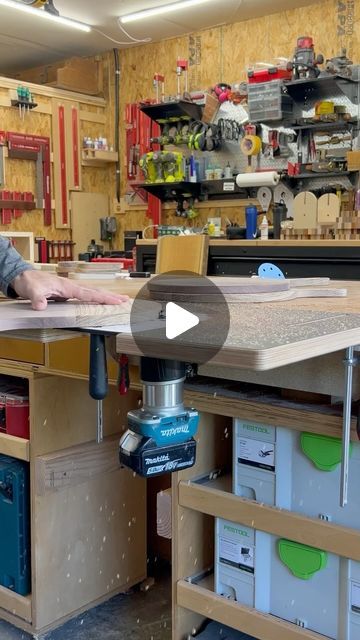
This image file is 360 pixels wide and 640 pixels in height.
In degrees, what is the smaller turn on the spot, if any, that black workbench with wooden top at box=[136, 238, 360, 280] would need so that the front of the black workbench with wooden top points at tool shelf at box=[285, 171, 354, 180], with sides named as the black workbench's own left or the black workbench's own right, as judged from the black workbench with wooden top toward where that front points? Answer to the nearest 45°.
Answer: approximately 180°

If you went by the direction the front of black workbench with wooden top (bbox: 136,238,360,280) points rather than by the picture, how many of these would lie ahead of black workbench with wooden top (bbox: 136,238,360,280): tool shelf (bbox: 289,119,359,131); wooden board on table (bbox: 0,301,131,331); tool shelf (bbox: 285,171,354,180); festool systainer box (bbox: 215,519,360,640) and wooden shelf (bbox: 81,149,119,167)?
2

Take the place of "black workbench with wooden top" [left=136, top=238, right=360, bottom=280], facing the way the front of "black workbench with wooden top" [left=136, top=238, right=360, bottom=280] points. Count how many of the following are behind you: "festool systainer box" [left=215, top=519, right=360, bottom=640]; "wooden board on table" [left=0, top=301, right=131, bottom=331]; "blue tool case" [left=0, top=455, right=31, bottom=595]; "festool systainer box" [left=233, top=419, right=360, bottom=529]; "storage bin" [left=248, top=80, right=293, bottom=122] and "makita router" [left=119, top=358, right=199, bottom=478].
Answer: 1

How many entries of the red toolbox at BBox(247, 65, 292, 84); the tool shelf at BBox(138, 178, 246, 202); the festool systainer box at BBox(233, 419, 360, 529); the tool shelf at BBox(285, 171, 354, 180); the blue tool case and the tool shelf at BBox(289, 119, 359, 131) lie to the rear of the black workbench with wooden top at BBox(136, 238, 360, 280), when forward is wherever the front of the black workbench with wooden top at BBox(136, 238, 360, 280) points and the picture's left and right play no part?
4

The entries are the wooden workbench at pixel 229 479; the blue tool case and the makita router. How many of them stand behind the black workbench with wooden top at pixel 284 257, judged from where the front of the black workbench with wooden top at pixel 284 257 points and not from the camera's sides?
0

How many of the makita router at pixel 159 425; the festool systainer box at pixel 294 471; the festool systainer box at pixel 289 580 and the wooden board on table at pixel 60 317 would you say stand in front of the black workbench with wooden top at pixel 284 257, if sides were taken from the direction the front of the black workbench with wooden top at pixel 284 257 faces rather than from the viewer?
4

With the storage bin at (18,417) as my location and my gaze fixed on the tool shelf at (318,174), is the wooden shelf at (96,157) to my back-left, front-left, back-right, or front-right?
front-left

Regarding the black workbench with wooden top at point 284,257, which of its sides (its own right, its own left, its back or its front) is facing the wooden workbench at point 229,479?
front

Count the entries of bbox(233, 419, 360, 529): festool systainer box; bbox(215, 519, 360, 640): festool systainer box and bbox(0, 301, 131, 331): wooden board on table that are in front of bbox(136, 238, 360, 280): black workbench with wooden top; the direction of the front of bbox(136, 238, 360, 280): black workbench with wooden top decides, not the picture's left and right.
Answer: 3

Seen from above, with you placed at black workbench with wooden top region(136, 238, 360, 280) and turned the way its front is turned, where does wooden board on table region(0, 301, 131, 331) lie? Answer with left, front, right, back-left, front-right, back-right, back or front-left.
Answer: front

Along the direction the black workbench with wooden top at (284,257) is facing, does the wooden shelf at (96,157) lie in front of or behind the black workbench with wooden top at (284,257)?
behind

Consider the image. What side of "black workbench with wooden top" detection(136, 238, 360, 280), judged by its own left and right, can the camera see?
front

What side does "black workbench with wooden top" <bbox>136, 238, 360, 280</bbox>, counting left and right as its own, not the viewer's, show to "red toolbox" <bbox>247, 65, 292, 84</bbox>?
back

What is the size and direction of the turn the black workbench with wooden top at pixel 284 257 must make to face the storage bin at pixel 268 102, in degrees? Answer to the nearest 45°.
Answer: approximately 180°

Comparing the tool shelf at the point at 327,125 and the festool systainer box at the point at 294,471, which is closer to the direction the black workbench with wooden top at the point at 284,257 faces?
the festool systainer box

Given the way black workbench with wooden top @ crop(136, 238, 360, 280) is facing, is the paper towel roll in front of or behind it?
behind

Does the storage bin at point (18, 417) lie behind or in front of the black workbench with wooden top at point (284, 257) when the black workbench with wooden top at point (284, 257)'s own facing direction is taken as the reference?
in front
